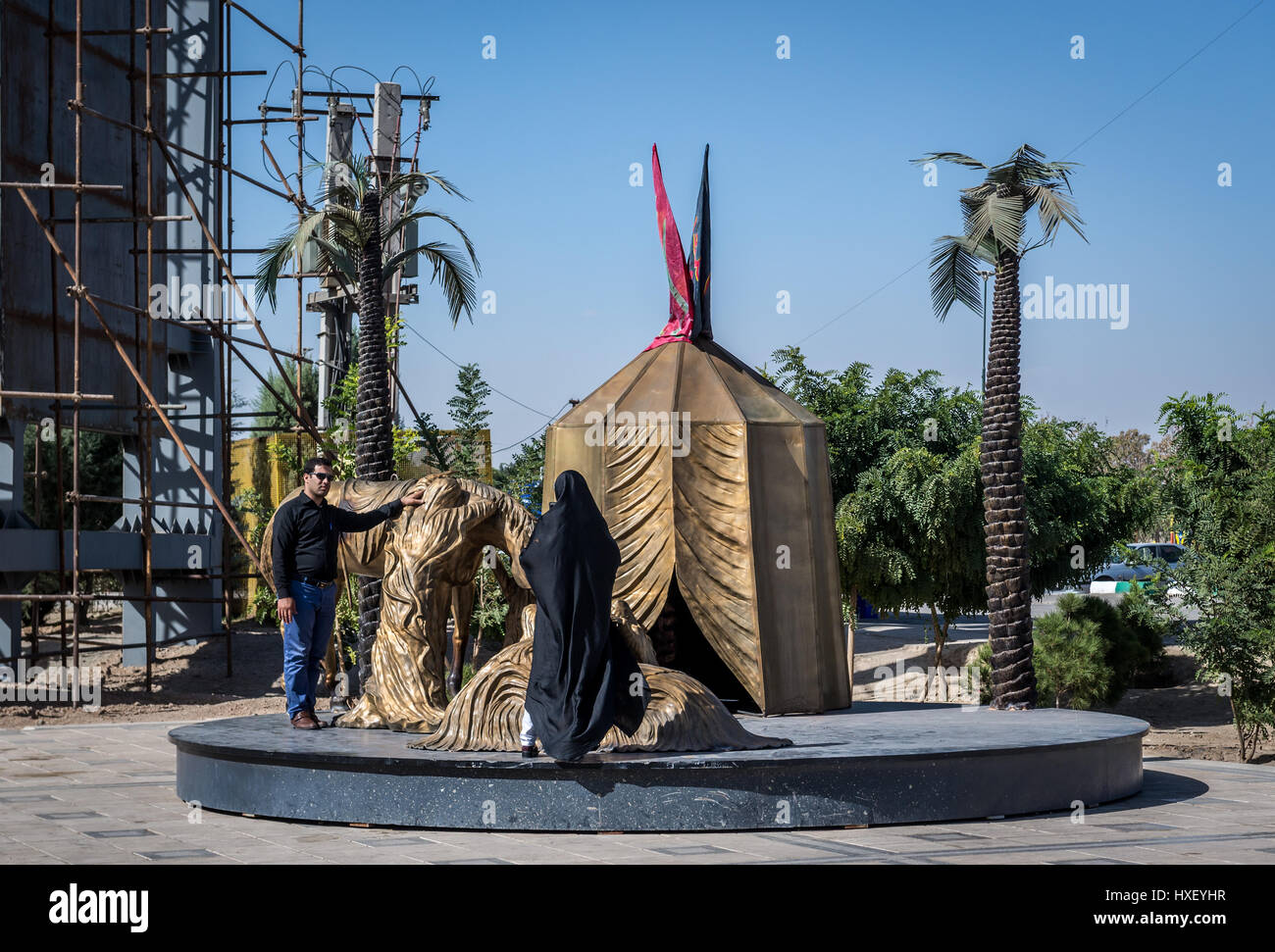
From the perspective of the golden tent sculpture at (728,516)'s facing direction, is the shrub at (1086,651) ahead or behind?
behind

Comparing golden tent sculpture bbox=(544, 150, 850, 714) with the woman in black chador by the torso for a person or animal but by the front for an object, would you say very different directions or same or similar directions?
very different directions

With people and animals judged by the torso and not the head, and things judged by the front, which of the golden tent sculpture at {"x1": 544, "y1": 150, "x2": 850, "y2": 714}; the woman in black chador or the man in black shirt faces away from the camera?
the woman in black chador

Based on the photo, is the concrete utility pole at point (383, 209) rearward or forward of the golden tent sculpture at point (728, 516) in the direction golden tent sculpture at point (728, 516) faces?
rearward

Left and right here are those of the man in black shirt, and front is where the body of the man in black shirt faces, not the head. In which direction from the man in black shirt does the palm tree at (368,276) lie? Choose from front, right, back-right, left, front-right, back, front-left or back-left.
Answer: back-left

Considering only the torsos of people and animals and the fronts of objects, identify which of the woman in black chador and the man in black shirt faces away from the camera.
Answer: the woman in black chador

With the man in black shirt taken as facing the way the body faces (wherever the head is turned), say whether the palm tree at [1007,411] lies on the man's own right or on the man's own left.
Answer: on the man's own left

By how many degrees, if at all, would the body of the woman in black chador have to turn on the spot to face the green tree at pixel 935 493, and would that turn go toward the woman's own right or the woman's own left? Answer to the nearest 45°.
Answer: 0° — they already face it

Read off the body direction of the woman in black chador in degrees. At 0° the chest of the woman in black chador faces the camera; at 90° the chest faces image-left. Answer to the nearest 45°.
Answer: approximately 180°

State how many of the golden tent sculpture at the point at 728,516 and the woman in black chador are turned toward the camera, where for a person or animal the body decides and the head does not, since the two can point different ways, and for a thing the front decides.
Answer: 1

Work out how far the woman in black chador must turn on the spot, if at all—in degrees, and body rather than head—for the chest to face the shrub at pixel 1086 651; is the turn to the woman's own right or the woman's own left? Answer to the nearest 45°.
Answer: approximately 45° to the woman's own right
